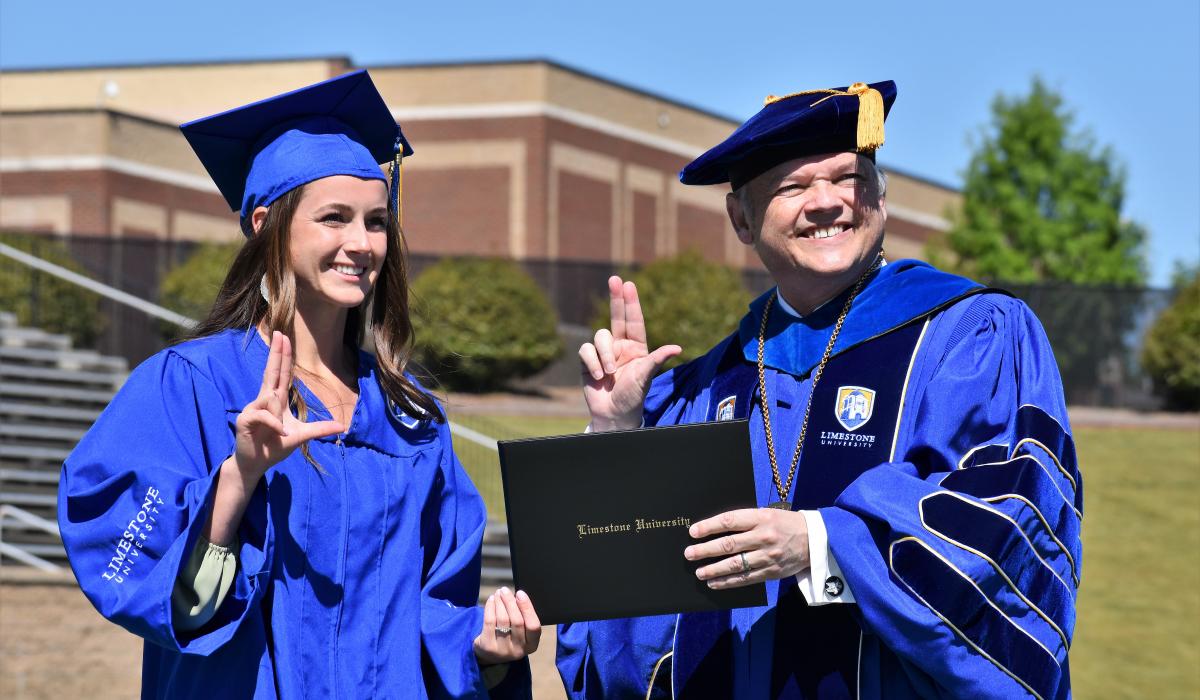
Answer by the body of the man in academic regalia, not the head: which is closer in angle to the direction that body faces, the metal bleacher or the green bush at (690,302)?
the metal bleacher

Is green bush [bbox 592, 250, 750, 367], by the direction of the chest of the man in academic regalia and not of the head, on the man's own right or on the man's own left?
on the man's own right

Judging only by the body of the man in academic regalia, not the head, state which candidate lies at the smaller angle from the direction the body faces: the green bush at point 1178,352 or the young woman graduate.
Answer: the young woman graduate

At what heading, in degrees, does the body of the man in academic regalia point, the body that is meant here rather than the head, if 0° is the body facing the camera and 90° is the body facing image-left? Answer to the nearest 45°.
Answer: approximately 45°

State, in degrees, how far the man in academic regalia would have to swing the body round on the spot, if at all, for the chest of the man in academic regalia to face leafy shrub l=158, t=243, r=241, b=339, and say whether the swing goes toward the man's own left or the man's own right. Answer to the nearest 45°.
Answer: approximately 90° to the man's own right

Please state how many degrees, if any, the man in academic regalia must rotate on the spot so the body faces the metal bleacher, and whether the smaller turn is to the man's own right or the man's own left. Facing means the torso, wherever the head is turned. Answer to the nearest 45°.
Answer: approximately 90° to the man's own right

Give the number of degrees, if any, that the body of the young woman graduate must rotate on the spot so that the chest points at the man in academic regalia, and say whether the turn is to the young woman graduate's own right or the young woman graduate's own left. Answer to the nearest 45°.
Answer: approximately 45° to the young woman graduate's own left
